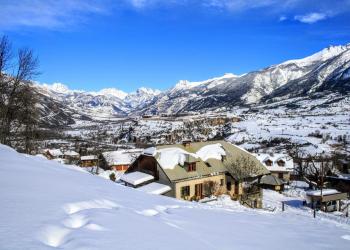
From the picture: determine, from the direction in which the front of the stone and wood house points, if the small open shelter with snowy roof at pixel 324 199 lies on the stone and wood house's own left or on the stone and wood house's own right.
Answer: on the stone and wood house's own left

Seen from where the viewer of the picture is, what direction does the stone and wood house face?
facing the viewer and to the right of the viewer
